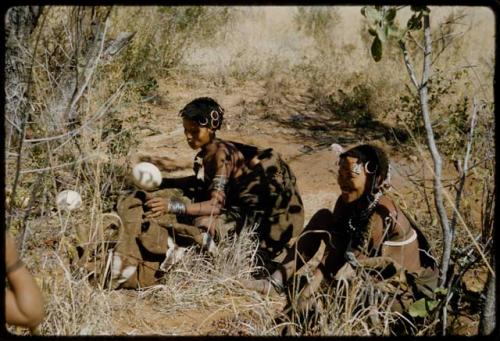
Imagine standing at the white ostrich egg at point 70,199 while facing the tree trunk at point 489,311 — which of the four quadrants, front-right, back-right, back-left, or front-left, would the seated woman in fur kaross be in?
front-left

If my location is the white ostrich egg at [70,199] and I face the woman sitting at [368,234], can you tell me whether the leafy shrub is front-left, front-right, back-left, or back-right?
front-left

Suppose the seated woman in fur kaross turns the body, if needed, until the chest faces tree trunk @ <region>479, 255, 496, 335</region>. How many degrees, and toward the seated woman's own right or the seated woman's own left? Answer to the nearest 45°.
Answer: approximately 135° to the seated woman's own left

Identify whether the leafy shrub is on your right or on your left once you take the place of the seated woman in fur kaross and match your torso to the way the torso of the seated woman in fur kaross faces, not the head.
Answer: on your right

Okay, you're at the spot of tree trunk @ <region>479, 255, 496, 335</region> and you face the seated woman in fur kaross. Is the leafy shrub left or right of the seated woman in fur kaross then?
right

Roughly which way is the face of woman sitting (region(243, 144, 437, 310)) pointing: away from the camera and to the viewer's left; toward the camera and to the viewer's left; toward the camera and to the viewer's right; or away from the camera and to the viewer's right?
toward the camera and to the viewer's left

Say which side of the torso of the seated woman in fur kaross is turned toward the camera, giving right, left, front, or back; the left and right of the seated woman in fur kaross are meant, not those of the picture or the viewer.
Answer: left

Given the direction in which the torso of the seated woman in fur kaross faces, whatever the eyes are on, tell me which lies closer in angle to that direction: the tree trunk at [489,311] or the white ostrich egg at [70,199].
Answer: the white ostrich egg

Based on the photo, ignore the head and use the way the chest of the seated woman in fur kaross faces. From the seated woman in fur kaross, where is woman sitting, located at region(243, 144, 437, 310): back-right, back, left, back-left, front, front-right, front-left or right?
back-left

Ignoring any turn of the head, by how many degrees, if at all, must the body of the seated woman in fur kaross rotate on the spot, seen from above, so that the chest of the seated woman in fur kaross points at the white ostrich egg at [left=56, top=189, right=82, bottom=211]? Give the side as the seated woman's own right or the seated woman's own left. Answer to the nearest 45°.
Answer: approximately 45° to the seated woman's own left

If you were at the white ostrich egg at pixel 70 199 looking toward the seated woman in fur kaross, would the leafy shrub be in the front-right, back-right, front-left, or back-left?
front-left

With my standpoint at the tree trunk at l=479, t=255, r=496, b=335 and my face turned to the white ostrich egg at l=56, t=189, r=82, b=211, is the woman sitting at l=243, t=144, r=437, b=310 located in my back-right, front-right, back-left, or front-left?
front-right
